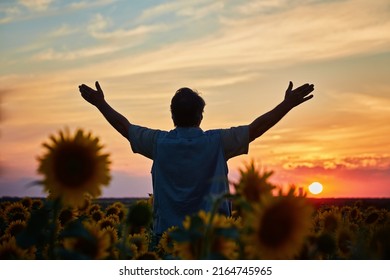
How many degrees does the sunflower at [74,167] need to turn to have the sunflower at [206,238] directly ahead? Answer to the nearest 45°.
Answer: approximately 45° to its left

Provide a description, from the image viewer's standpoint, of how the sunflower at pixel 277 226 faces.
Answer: facing the viewer

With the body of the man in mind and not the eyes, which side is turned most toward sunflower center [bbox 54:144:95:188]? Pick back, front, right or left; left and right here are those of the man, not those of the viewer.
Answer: back

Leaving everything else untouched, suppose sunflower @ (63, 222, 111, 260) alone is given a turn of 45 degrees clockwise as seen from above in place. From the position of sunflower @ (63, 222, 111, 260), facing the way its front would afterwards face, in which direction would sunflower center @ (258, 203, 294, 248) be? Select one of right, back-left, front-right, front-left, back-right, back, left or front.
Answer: left

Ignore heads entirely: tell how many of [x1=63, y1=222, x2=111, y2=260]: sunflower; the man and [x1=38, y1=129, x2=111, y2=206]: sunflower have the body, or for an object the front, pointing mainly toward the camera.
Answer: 2

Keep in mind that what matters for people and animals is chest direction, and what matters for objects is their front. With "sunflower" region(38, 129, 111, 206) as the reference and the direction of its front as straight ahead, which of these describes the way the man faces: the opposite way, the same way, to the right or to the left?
the opposite way

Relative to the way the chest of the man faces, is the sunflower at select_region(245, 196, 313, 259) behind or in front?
behind

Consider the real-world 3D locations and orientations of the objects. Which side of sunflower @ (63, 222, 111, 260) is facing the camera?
front

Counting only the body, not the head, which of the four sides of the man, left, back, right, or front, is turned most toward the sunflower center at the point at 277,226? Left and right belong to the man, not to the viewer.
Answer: back

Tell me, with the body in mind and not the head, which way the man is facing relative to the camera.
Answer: away from the camera

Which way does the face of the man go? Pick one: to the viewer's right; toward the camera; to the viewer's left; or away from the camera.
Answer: away from the camera

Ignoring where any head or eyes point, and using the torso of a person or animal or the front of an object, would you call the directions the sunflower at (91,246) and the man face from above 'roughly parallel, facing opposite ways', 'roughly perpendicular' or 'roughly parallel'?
roughly parallel, facing opposite ways

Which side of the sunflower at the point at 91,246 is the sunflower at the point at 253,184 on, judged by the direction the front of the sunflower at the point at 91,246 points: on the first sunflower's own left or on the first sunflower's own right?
on the first sunflower's own left

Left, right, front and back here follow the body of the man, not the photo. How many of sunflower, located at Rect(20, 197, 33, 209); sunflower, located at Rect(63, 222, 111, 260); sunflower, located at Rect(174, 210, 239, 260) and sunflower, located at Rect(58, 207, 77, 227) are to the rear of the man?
2

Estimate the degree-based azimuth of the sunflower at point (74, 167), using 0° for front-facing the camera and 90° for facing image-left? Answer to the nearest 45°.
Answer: approximately 0°

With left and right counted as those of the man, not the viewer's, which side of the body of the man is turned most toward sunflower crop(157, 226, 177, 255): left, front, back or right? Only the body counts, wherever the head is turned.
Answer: back

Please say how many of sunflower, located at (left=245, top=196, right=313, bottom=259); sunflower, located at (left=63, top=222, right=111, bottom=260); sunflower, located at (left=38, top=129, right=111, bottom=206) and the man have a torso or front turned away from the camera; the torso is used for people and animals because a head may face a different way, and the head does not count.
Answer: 1
